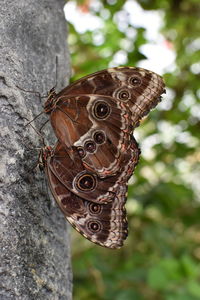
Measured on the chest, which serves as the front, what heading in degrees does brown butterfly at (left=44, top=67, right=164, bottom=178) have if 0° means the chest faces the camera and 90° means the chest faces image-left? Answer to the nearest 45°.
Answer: approximately 90°
